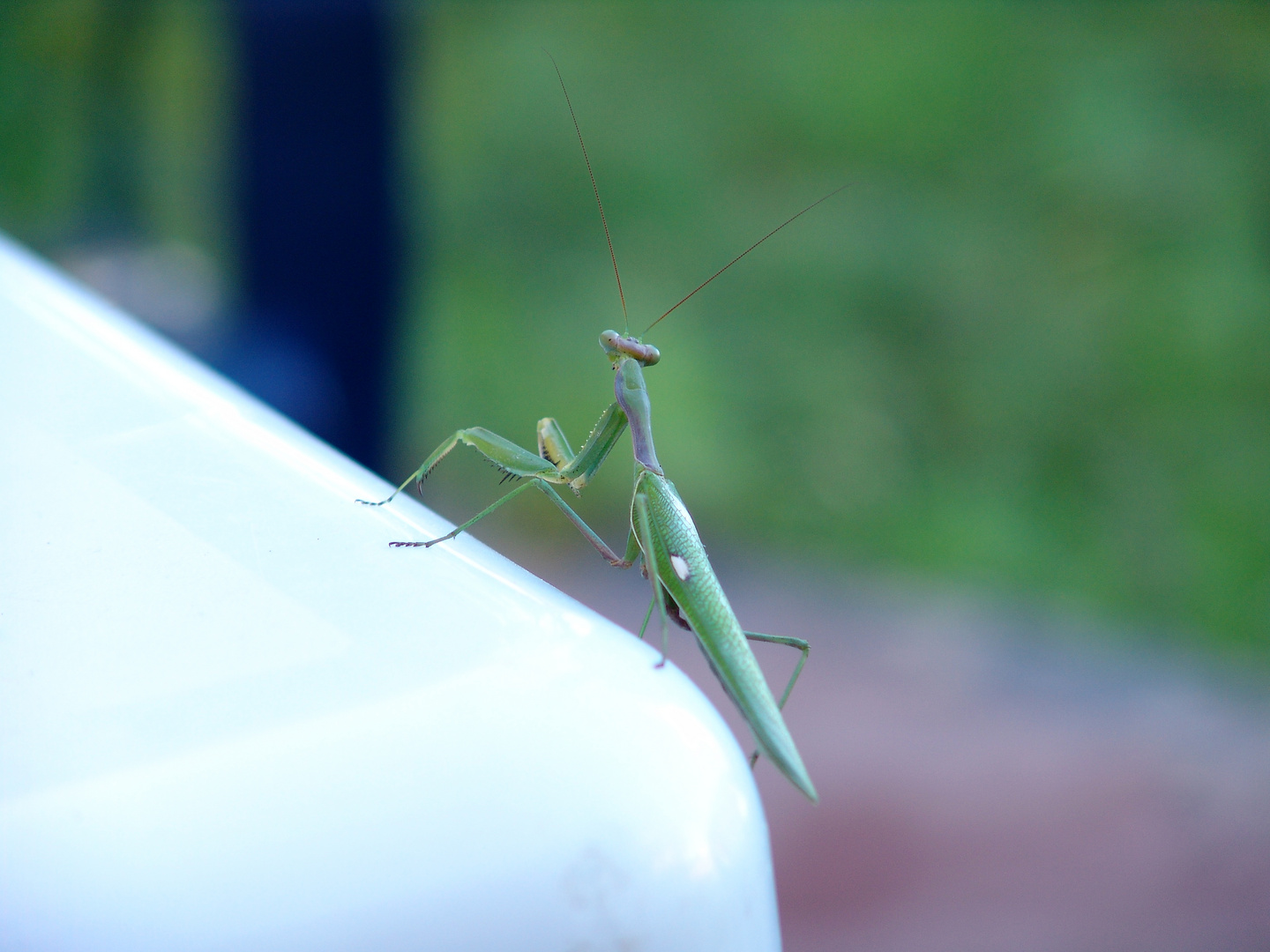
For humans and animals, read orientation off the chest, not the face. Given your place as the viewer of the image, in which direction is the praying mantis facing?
facing away from the viewer and to the left of the viewer
